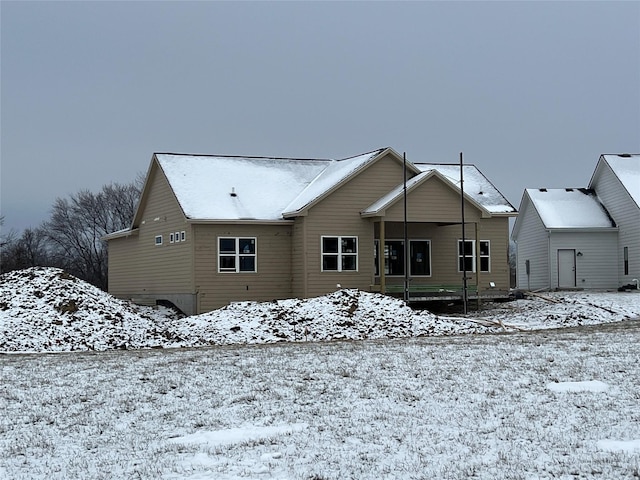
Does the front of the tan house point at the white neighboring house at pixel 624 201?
no

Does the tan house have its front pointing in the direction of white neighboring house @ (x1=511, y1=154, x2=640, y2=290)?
no
